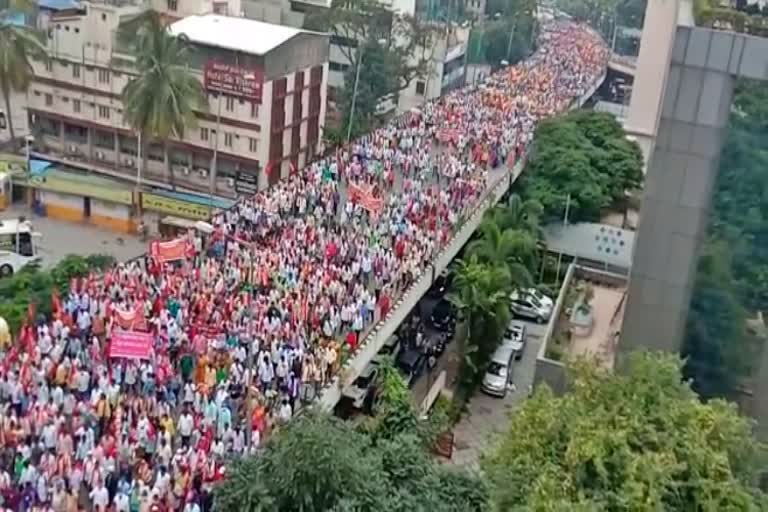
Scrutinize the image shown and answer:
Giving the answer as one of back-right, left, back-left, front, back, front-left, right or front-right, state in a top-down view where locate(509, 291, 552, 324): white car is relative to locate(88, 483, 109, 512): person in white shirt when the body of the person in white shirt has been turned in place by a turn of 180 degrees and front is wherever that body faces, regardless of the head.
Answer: front-right

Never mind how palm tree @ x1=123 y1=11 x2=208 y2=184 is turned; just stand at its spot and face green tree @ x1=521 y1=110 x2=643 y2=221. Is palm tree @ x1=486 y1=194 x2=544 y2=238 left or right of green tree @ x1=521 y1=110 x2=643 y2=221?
right

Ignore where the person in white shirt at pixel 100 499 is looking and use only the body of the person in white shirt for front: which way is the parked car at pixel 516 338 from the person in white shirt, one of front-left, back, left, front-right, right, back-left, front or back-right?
back-left

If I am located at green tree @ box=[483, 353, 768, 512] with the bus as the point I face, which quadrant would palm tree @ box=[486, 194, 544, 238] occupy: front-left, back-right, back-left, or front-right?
front-right

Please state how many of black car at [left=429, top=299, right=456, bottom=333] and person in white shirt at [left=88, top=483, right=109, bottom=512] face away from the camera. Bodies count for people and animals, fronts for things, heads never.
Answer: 0

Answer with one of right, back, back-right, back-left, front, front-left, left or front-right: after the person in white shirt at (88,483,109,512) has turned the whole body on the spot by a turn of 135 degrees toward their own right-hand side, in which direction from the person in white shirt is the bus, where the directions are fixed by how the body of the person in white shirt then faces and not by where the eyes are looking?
front-right

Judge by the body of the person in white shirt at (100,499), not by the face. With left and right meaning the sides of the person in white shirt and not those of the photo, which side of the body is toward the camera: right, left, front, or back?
front

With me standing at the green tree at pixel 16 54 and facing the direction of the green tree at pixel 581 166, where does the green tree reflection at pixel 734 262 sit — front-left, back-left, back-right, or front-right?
front-right

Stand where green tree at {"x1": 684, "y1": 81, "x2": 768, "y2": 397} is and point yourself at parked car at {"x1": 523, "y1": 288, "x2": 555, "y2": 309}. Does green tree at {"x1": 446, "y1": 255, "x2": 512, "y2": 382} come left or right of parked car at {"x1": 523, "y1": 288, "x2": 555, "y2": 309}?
left

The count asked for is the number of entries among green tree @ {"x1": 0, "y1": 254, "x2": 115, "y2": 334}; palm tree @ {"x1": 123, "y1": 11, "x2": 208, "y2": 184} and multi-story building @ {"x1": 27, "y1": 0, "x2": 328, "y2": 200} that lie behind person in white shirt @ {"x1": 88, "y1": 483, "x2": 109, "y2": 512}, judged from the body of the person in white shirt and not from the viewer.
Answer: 3

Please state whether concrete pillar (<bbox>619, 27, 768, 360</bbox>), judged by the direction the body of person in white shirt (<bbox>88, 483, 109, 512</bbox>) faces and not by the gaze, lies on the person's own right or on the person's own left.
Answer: on the person's own left

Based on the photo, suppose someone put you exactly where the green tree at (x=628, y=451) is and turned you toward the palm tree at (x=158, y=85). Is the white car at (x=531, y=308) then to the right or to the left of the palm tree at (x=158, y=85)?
right

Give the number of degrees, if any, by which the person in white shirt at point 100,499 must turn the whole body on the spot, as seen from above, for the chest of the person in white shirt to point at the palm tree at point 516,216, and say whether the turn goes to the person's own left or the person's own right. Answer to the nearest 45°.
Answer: approximately 135° to the person's own left

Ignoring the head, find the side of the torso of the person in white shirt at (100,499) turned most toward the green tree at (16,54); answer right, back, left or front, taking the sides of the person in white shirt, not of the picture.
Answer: back
